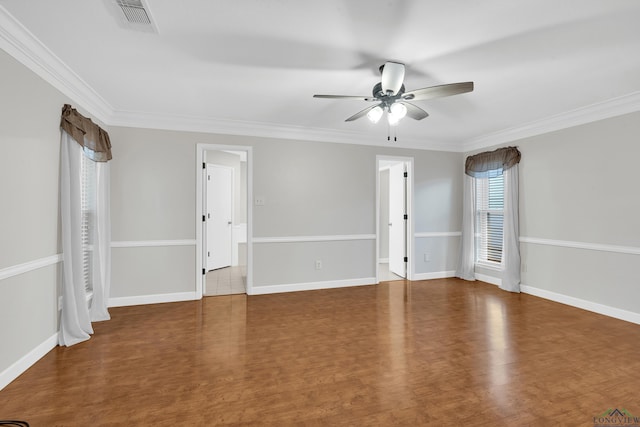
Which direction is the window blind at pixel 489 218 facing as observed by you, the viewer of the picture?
facing the viewer and to the left of the viewer

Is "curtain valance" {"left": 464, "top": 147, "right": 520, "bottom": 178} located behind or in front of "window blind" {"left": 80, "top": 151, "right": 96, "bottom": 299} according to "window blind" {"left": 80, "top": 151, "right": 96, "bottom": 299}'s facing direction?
in front

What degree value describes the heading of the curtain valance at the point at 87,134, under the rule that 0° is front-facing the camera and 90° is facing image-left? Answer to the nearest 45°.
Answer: approximately 315°

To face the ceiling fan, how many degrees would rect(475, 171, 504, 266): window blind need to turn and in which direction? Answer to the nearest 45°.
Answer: approximately 45° to its left

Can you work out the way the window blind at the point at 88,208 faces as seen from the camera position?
facing the viewer and to the right of the viewer

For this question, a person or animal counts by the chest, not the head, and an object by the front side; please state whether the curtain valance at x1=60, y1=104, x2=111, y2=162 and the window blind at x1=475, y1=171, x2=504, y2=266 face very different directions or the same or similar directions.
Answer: very different directions

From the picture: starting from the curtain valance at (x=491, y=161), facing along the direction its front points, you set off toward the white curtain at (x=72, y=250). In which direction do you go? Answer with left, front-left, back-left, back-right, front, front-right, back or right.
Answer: front

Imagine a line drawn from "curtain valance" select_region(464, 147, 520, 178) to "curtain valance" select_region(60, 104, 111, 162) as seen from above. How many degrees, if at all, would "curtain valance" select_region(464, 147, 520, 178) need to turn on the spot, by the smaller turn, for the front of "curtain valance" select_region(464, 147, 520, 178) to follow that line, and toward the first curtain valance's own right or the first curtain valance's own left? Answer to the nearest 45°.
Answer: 0° — it already faces it

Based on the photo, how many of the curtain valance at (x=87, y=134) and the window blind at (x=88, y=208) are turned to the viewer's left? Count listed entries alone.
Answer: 0

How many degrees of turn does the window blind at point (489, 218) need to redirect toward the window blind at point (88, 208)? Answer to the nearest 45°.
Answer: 0° — it already faces it
